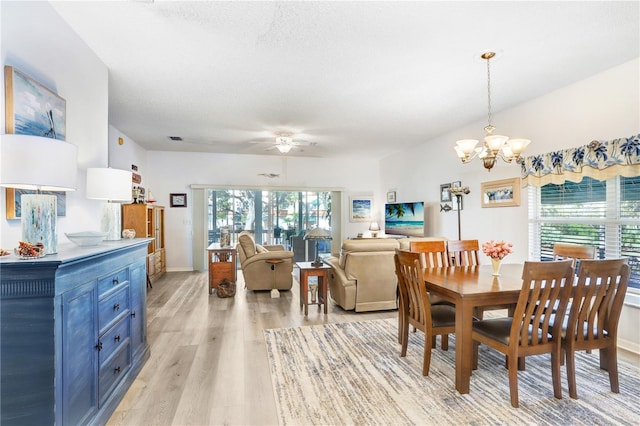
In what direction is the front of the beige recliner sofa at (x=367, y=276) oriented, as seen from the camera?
facing away from the viewer and to the left of the viewer

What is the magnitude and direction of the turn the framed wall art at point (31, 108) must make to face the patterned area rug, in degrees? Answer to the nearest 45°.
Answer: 0° — it already faces it

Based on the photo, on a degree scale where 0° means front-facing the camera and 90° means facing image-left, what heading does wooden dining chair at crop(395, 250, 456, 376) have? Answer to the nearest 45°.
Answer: approximately 225°

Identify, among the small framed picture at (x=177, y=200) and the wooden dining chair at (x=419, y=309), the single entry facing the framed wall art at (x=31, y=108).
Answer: the small framed picture

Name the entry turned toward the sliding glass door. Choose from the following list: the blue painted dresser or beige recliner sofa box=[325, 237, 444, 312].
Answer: the beige recliner sofa

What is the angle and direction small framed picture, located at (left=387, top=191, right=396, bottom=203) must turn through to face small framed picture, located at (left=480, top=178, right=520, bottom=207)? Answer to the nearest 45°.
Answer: approximately 90° to its left

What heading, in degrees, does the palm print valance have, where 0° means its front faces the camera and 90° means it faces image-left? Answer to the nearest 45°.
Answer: approximately 45°

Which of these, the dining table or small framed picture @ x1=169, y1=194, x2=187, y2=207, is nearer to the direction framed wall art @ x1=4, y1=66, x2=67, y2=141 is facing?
the dining table

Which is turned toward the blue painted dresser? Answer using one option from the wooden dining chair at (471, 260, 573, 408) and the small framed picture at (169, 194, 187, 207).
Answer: the small framed picture

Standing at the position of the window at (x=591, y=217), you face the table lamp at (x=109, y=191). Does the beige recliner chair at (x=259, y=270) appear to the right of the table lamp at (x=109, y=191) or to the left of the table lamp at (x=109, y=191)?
right
